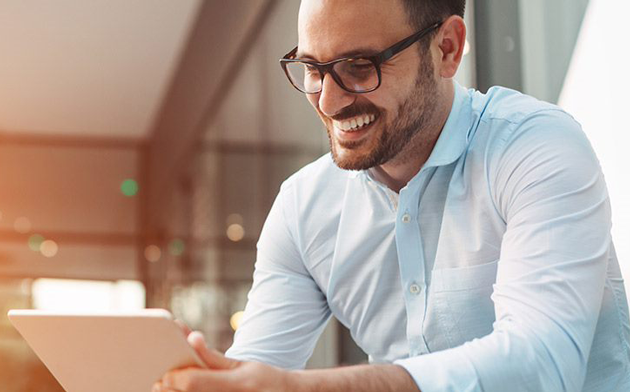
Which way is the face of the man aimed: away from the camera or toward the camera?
toward the camera

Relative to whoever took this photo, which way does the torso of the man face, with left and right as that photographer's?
facing the viewer and to the left of the viewer
